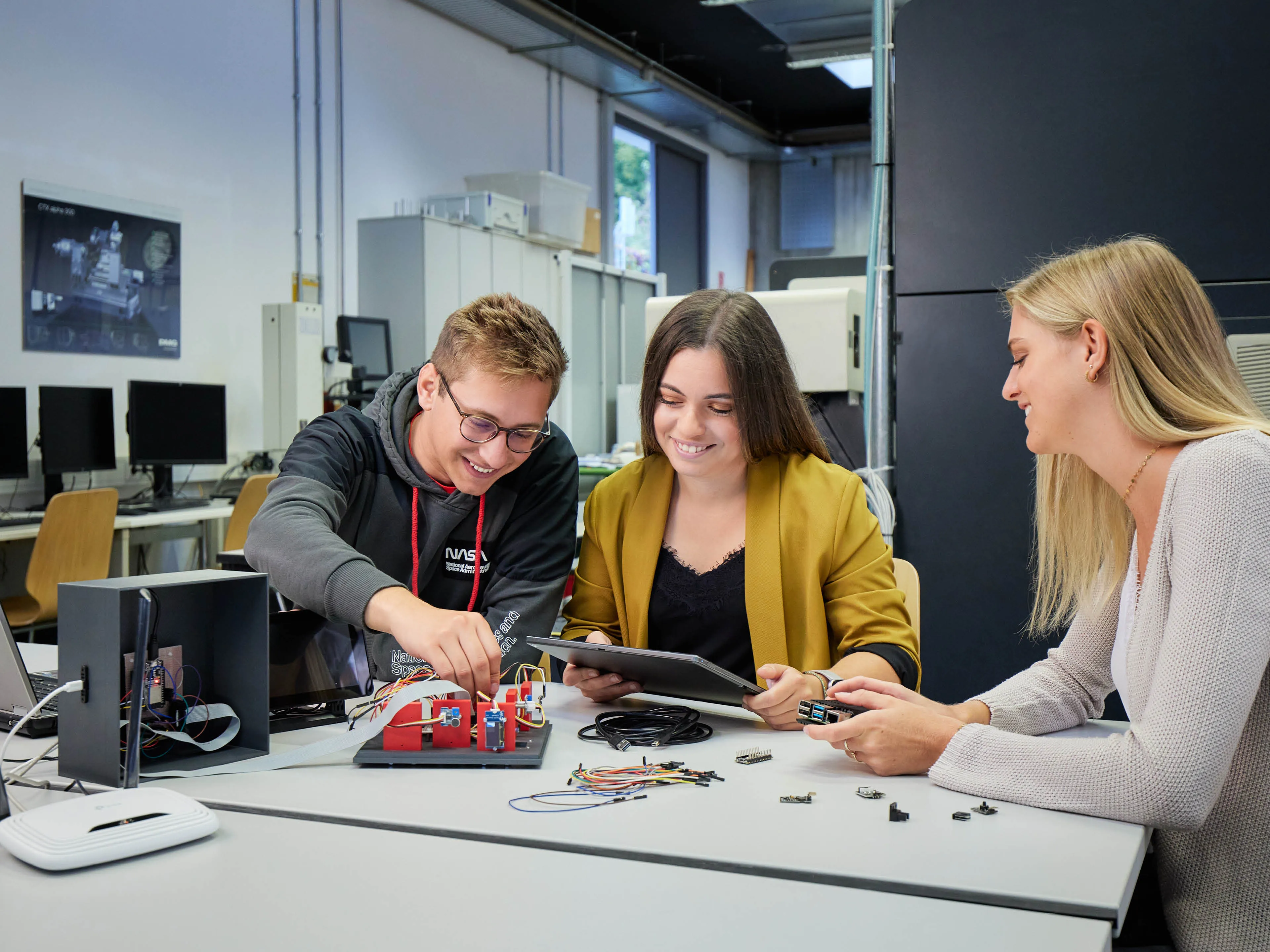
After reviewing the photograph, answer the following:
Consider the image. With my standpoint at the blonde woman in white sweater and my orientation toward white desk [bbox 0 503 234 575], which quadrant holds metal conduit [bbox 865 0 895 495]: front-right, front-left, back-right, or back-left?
front-right

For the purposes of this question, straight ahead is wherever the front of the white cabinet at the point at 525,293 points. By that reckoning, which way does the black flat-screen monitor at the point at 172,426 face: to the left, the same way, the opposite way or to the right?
the same way

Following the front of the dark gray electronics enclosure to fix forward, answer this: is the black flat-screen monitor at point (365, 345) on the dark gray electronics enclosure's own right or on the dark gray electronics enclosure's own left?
on the dark gray electronics enclosure's own left

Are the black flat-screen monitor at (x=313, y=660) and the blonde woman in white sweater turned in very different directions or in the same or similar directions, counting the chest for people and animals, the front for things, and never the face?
very different directions

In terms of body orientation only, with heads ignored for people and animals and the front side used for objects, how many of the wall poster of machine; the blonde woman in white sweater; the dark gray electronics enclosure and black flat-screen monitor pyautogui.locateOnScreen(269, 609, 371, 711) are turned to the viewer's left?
1

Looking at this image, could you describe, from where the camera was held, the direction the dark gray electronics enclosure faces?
facing the viewer and to the right of the viewer

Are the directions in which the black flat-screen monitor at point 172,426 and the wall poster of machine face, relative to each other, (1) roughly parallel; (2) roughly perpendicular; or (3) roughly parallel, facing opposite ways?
roughly parallel

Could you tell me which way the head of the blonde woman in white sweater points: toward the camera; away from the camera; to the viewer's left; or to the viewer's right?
to the viewer's left

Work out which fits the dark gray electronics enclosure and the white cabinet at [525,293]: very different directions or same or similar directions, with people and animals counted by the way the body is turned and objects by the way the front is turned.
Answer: same or similar directions

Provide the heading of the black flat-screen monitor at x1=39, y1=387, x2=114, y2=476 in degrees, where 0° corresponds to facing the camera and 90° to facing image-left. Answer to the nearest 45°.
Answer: approximately 315°

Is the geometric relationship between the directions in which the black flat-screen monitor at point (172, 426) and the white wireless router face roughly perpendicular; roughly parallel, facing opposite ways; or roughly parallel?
roughly parallel

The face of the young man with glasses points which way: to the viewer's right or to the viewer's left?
to the viewer's right

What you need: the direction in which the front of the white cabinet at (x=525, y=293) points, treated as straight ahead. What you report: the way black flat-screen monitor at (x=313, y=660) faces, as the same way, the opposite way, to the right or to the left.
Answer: the same way
